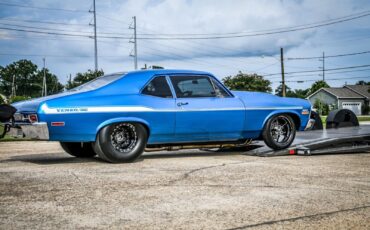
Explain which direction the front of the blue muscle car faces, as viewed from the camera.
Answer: facing away from the viewer and to the right of the viewer
